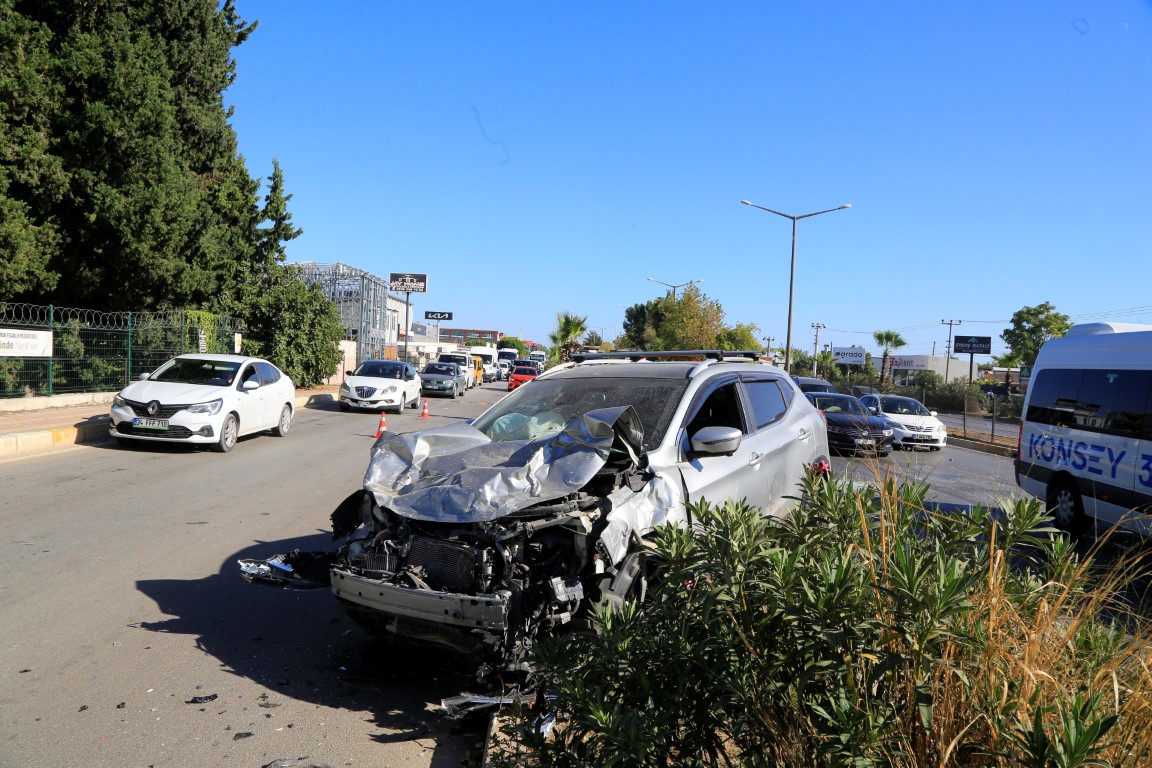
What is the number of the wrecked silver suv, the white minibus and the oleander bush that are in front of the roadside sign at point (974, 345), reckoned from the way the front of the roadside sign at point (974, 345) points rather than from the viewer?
3

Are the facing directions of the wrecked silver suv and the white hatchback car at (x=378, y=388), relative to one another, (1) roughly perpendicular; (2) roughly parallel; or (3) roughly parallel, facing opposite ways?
roughly parallel

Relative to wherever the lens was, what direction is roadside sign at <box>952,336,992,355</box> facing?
facing the viewer

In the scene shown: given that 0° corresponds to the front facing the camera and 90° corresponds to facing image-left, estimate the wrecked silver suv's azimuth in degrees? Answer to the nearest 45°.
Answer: approximately 45°

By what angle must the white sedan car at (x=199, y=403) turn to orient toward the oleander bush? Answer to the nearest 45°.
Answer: approximately 45° to its left

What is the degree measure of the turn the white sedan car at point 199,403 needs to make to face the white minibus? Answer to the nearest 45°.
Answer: approximately 90° to its left

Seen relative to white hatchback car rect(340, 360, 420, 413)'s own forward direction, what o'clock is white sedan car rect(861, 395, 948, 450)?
white sedan car rect(861, 395, 948, 450) is roughly at 8 o'clock from white hatchback car rect(340, 360, 420, 413).

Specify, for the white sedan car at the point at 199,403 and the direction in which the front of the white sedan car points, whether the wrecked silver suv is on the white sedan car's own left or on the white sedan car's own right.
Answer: on the white sedan car's own left

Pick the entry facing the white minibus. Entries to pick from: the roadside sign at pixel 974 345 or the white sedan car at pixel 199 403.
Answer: the roadside sign

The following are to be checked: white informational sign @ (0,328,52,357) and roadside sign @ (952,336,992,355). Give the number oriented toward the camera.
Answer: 2

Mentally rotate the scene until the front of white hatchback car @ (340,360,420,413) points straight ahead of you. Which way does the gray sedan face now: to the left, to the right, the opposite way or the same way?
the same way

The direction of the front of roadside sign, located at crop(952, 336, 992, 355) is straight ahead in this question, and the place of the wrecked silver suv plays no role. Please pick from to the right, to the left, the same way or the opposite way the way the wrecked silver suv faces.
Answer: the same way

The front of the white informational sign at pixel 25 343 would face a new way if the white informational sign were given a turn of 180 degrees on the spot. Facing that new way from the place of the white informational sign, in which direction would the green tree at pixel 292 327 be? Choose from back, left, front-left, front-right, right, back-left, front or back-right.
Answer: front-right

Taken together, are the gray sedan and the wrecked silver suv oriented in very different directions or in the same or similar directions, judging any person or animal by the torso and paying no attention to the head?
same or similar directions

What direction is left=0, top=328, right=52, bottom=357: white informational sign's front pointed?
toward the camera

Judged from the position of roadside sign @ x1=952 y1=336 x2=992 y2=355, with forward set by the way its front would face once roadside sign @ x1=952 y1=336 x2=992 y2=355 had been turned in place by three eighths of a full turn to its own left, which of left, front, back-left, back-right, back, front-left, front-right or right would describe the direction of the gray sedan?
back
